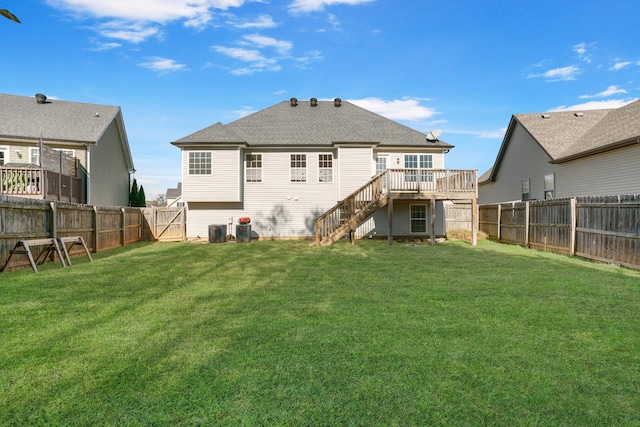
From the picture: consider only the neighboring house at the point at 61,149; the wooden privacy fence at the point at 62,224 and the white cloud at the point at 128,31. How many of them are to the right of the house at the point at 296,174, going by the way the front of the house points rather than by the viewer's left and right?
0

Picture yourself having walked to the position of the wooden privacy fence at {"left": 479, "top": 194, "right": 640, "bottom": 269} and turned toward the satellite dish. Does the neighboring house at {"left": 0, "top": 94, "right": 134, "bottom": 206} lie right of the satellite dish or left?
left

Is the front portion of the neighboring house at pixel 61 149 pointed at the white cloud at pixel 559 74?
no

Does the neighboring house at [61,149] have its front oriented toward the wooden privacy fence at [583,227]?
no

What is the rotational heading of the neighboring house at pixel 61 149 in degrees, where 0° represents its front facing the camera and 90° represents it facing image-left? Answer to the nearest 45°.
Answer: approximately 180°

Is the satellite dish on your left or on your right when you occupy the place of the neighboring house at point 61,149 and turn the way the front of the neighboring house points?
on your right

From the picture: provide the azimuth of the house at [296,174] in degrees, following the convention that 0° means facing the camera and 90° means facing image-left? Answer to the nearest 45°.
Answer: approximately 180°

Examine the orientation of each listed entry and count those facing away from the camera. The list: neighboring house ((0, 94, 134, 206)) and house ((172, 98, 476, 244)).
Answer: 2

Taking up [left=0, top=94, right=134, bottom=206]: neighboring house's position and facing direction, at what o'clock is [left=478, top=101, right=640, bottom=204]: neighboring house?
[left=478, top=101, right=640, bottom=204]: neighboring house is roughly at 4 o'clock from [left=0, top=94, right=134, bottom=206]: neighboring house.

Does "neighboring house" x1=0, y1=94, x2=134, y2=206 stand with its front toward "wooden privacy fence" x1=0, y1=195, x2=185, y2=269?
no
